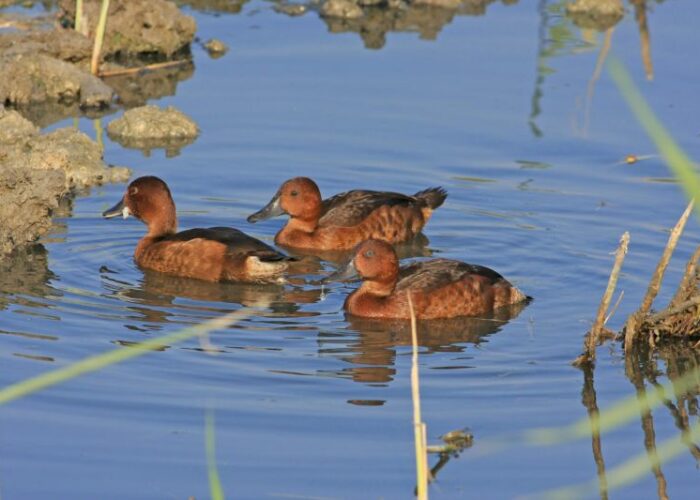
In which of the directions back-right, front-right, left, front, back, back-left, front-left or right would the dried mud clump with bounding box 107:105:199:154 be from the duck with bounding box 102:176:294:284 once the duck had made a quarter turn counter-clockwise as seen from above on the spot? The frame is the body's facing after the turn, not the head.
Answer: back

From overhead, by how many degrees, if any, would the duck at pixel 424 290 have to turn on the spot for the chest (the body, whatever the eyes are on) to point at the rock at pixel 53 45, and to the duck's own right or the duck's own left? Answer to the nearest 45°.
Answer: approximately 45° to the duck's own right

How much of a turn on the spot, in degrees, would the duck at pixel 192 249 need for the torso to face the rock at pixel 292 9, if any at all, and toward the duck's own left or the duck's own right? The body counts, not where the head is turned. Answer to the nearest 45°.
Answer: approximately 90° to the duck's own right

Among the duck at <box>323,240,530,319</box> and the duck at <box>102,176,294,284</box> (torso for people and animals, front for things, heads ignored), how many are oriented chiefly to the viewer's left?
2

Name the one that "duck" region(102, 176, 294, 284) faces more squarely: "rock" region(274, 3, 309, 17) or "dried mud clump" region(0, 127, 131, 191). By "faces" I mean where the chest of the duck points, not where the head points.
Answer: the dried mud clump

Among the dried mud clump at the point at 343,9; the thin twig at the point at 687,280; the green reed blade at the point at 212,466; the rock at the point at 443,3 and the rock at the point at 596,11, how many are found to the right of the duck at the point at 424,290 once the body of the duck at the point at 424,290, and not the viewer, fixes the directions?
3

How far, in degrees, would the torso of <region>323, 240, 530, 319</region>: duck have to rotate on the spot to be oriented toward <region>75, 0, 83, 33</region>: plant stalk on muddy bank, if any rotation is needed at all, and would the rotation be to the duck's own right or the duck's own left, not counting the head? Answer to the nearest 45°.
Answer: approximately 45° to the duck's own right

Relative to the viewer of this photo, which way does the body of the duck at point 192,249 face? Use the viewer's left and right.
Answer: facing to the left of the viewer

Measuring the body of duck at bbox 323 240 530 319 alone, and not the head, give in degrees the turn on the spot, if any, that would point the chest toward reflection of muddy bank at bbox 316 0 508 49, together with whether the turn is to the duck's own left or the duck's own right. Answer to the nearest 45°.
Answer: approximately 90° to the duck's own right

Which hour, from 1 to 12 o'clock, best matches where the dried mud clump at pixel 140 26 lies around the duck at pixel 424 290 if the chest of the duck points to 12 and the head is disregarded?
The dried mud clump is roughly at 2 o'clock from the duck.

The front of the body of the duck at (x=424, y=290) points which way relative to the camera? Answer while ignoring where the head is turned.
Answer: to the viewer's left

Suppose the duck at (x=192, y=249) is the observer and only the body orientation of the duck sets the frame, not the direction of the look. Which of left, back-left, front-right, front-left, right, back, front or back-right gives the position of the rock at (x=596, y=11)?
back-right
